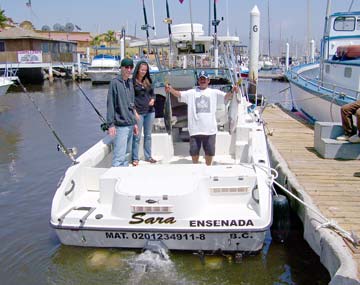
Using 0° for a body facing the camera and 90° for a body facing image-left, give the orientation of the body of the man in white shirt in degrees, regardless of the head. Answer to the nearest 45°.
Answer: approximately 0°

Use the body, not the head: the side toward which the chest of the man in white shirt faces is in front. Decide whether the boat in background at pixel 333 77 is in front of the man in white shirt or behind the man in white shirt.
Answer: behind

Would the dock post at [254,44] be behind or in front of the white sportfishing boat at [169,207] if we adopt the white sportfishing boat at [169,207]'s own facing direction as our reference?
in front

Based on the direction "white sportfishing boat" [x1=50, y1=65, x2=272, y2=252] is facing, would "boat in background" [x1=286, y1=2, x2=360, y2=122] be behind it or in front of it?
in front

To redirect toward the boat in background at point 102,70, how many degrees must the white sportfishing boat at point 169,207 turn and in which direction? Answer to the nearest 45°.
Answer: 0° — it already faces it

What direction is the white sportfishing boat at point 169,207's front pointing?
away from the camera

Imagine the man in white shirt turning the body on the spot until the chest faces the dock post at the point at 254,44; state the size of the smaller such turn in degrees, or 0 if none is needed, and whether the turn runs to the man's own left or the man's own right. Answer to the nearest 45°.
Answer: approximately 180°
